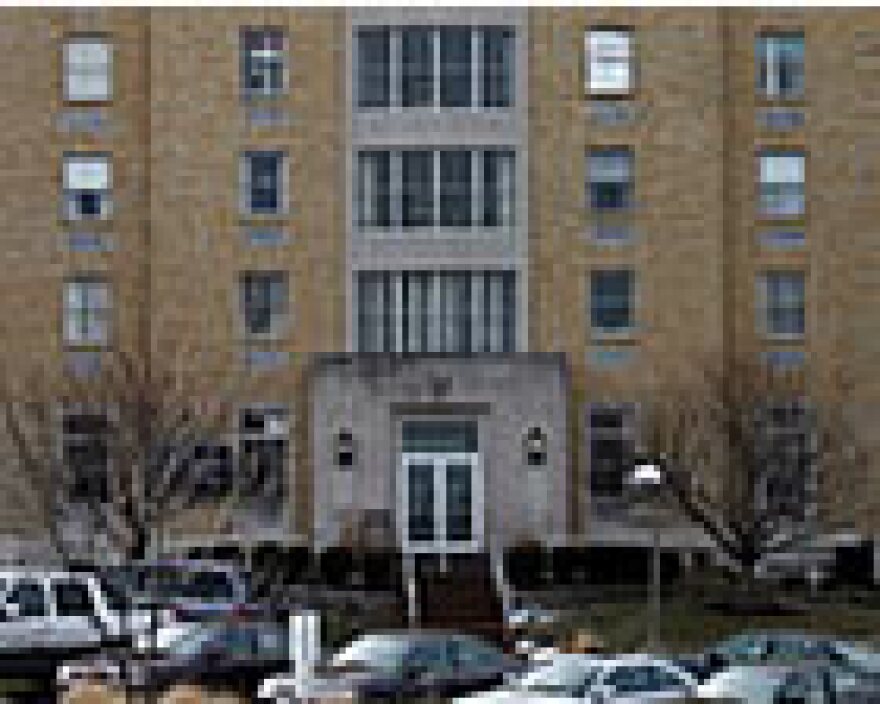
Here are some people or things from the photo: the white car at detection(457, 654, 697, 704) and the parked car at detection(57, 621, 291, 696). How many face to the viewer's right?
0

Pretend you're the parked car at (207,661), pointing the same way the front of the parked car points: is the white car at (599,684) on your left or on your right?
on your left

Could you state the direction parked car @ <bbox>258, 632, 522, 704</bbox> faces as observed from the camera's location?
facing the viewer and to the left of the viewer

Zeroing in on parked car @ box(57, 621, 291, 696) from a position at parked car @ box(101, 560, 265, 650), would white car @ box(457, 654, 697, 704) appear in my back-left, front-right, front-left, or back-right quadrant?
front-left

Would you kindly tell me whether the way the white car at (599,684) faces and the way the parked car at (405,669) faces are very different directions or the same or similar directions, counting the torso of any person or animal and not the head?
same or similar directions
